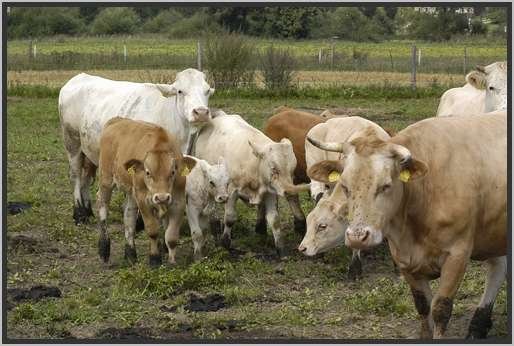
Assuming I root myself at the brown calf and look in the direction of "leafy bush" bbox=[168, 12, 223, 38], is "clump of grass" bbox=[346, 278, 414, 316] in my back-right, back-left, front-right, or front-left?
back-right

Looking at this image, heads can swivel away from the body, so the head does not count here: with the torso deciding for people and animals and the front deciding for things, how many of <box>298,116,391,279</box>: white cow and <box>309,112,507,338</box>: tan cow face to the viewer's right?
0

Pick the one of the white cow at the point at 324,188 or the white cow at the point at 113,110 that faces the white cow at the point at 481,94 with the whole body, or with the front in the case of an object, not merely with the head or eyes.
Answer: the white cow at the point at 113,110

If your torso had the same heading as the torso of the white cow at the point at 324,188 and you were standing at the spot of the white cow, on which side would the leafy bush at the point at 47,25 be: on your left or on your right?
on your right

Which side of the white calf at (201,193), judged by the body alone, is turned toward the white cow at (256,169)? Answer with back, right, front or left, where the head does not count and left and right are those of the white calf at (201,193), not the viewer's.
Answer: left

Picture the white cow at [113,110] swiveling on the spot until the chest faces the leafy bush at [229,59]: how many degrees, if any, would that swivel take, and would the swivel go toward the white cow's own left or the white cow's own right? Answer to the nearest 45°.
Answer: approximately 90° to the white cow's own left

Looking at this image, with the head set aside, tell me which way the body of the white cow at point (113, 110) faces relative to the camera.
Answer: to the viewer's right

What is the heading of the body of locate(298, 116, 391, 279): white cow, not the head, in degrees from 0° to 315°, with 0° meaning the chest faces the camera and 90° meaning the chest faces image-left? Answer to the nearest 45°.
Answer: approximately 45°

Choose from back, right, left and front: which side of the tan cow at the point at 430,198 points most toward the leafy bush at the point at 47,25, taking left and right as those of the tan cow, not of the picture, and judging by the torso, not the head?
right

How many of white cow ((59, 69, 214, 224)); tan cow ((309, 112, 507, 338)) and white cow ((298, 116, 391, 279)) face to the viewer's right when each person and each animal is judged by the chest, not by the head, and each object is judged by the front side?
1

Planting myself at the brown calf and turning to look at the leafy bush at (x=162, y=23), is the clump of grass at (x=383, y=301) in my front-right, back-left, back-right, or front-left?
back-right

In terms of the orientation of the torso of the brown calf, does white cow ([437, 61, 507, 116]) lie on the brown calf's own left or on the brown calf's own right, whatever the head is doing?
on the brown calf's own left

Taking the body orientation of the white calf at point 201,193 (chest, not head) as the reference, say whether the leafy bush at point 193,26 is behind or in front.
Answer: behind

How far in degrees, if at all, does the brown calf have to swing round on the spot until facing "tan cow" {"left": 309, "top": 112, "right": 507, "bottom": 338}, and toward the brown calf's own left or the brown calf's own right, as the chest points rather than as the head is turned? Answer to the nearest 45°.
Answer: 0° — it already faces it

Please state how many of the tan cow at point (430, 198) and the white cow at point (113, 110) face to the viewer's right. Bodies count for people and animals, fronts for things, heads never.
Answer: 1

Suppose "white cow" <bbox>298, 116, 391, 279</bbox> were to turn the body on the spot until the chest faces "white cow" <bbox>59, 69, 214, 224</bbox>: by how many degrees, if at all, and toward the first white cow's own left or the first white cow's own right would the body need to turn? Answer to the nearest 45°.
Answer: approximately 90° to the first white cow's own right

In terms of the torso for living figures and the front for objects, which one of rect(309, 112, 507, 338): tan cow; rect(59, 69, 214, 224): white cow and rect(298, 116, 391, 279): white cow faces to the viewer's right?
rect(59, 69, 214, 224): white cow

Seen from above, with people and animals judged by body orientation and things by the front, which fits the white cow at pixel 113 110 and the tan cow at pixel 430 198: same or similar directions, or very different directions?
very different directions
